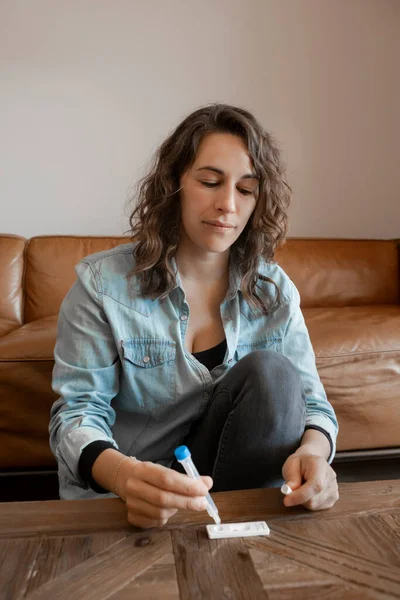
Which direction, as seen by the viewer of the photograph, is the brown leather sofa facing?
facing the viewer

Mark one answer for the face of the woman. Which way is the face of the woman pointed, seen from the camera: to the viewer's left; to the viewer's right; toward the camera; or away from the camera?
toward the camera

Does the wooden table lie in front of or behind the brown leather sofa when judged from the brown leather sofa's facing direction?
in front
